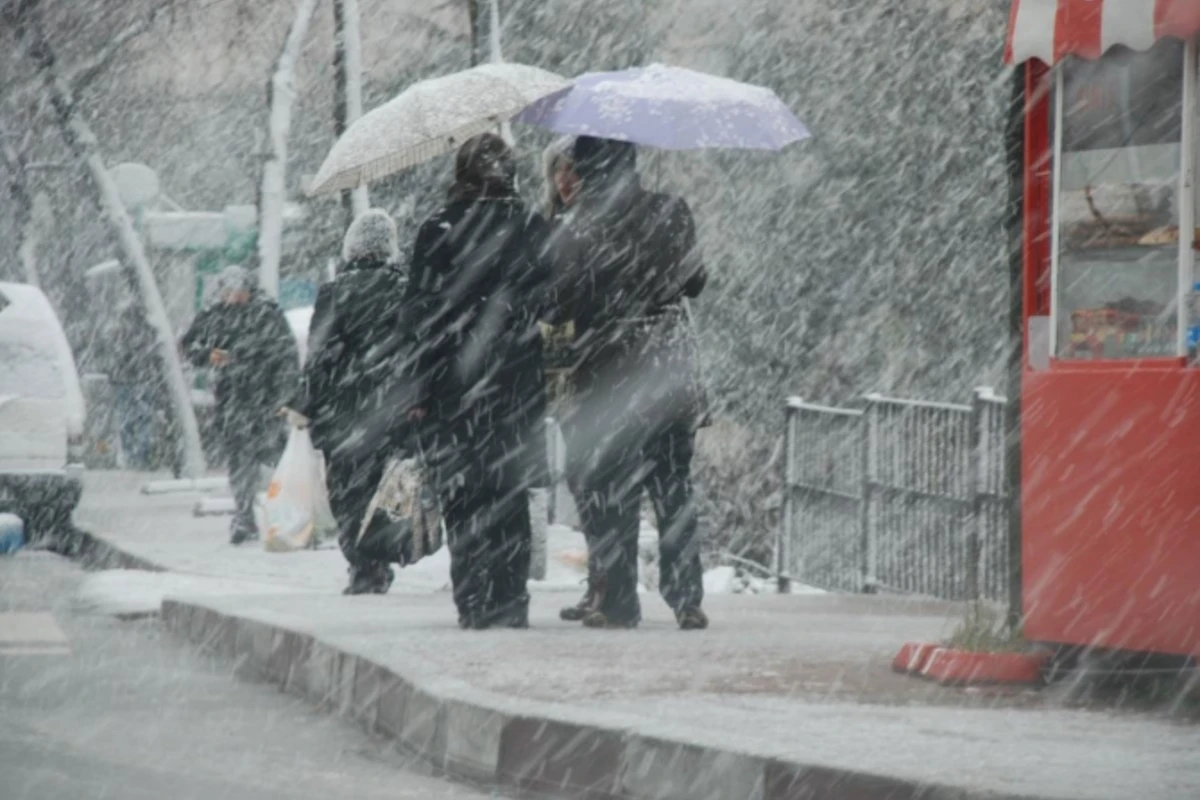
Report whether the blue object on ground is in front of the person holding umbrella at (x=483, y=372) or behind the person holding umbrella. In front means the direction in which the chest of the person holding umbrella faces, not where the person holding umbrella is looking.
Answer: in front

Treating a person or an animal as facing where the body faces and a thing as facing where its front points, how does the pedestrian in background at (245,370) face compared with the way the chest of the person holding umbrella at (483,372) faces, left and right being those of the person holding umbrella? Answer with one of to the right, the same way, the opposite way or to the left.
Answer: the opposite way

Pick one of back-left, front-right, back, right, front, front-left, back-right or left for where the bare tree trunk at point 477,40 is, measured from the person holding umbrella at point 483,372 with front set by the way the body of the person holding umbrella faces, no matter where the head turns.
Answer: front

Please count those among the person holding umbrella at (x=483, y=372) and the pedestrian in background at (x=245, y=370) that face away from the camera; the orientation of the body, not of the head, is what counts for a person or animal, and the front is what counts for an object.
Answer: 1

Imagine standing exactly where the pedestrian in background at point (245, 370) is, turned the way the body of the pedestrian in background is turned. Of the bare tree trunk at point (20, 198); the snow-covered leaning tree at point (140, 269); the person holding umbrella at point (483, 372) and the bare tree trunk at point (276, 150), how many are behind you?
3

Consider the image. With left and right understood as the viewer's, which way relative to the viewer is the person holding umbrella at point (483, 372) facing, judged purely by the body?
facing away from the viewer

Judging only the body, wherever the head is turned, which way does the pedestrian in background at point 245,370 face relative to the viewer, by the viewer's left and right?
facing the viewer

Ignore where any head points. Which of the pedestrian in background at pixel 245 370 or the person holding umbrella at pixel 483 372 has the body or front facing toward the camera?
the pedestrian in background

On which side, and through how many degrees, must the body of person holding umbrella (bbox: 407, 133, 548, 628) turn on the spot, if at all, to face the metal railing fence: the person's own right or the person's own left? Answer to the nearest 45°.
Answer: approximately 45° to the person's own right

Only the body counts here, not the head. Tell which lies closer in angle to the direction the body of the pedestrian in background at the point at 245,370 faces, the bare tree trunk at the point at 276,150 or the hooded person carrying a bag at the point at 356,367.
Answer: the hooded person carrying a bag

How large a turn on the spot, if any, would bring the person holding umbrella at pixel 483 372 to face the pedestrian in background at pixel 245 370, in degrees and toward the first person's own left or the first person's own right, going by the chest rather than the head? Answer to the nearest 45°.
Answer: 0° — they already face them
